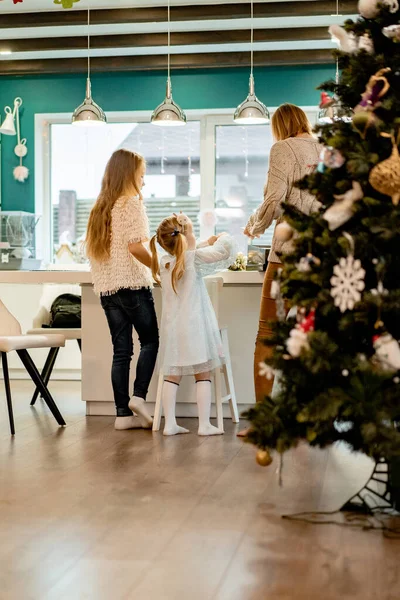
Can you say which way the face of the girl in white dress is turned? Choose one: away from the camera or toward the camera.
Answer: away from the camera

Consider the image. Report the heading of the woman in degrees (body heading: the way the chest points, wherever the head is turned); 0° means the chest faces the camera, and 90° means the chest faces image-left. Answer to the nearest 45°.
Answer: approximately 135°

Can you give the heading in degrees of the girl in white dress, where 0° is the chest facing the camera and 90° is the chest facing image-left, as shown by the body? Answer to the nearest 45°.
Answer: approximately 225°

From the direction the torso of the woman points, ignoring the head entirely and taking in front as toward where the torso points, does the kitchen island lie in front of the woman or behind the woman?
in front

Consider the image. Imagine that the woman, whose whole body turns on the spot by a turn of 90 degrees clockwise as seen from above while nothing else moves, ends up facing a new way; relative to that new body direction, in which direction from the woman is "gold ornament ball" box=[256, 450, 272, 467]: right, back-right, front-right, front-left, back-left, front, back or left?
back-right

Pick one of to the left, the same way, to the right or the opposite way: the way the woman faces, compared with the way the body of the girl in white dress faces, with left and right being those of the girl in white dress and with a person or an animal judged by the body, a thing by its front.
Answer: to the left

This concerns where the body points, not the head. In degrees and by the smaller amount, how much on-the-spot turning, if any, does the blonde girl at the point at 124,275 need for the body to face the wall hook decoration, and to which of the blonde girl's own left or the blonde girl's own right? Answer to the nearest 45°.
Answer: approximately 45° to the blonde girl's own left

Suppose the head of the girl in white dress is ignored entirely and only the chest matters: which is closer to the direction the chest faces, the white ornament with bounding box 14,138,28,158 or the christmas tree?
the white ornament

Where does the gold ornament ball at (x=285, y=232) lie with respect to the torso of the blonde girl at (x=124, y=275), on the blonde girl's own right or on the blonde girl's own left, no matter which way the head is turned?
on the blonde girl's own right

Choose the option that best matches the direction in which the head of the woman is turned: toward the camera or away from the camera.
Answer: away from the camera
